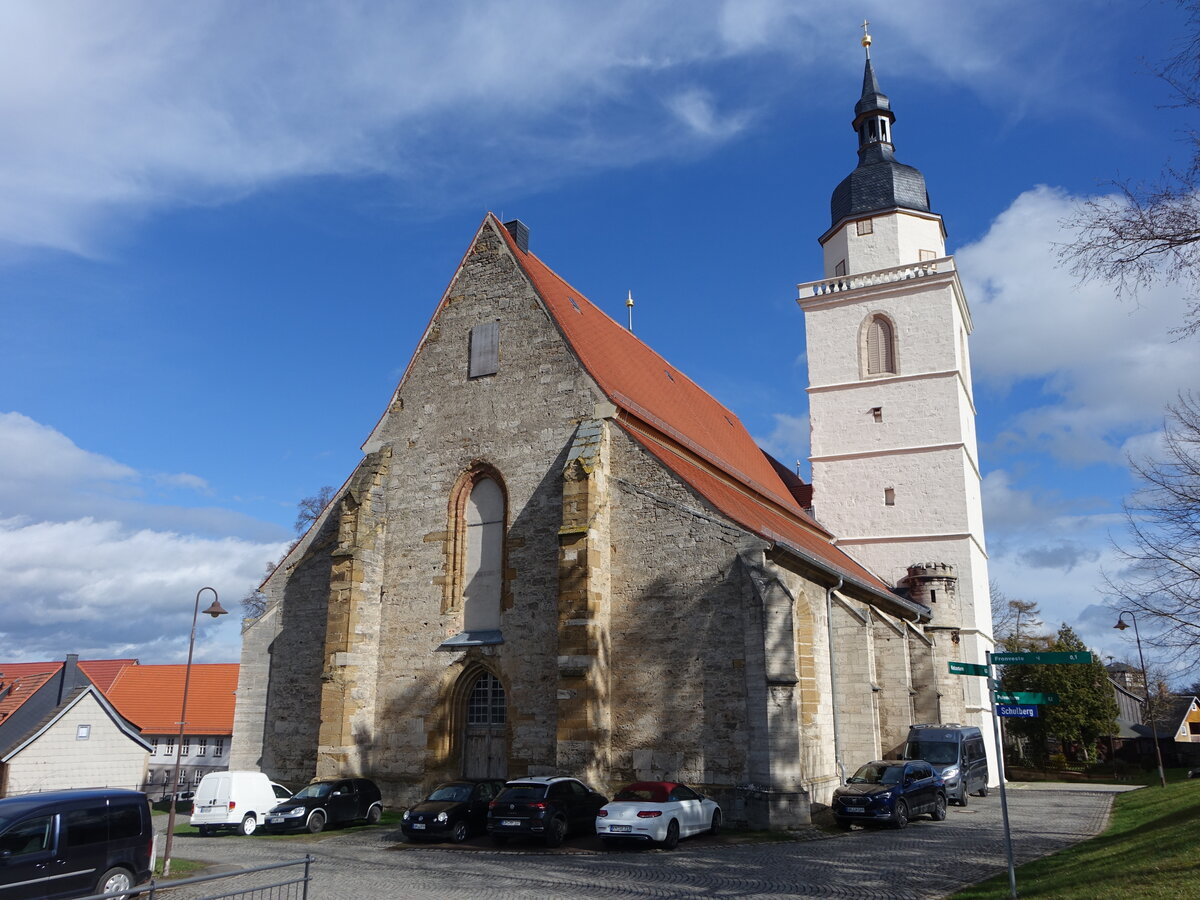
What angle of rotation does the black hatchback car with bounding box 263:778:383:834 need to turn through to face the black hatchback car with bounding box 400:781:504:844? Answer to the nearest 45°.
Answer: approximately 90° to its left

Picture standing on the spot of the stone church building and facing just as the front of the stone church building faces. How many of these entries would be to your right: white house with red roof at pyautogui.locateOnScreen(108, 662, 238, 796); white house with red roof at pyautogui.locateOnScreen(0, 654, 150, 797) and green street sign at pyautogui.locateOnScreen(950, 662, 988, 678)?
2

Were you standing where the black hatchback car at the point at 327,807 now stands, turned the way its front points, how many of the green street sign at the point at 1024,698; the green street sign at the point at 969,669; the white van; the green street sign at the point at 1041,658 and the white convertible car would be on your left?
4

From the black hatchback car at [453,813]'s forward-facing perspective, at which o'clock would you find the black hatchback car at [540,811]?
the black hatchback car at [540,811] is roughly at 9 o'clock from the black hatchback car at [453,813].

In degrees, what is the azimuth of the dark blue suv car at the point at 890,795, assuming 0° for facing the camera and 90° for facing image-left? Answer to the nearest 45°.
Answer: approximately 45°

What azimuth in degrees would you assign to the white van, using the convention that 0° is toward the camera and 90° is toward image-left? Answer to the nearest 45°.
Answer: approximately 225°

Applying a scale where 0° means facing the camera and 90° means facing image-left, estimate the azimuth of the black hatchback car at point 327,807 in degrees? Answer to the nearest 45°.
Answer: approximately 45°

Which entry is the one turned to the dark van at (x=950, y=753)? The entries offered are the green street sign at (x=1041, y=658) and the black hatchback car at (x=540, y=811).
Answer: the black hatchback car

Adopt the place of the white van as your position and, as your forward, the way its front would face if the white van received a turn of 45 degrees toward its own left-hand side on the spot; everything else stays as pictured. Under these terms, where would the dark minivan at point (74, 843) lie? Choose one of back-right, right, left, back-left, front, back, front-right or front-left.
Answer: back
